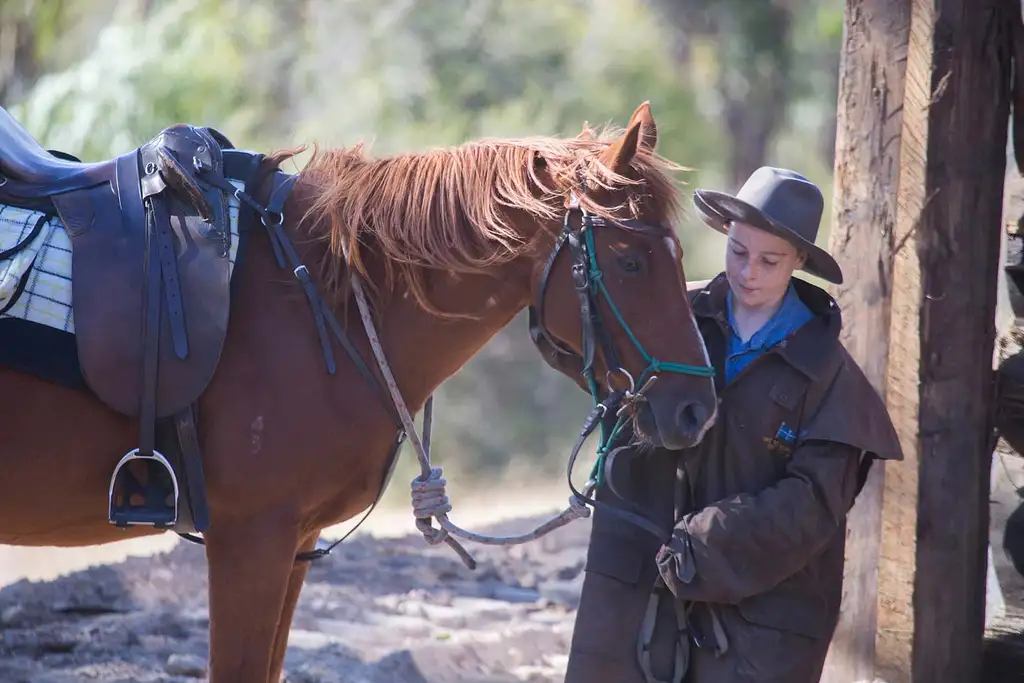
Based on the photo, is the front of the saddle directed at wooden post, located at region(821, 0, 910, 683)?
yes

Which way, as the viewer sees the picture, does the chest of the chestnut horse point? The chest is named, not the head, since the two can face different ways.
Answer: to the viewer's right

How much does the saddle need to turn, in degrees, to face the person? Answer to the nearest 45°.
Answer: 0° — it already faces them

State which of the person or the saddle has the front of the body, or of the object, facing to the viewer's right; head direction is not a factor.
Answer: the saddle

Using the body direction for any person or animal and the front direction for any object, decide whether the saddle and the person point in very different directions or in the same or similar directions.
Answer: very different directions

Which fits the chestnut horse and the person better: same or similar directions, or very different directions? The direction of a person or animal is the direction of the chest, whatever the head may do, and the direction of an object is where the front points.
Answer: very different directions

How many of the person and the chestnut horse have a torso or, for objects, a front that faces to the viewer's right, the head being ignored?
1

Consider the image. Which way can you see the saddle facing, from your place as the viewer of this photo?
facing to the right of the viewer

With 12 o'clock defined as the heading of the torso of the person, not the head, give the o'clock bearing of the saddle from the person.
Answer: The saddle is roughly at 1 o'clock from the person.

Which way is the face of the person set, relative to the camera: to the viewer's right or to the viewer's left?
to the viewer's left

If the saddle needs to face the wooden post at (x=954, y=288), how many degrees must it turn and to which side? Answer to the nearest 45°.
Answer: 0° — it already faces it
